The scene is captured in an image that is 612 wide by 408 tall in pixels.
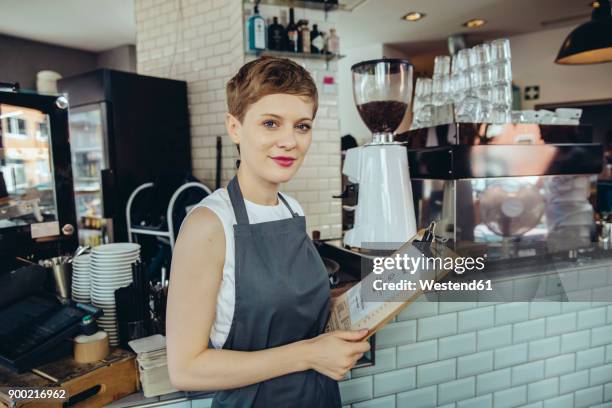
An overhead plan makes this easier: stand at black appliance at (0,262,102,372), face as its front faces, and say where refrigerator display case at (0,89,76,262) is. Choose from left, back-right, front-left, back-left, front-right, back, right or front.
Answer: back-left

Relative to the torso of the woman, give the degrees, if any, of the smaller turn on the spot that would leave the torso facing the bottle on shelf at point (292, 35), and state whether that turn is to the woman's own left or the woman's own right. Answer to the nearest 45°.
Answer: approximately 135° to the woman's own left

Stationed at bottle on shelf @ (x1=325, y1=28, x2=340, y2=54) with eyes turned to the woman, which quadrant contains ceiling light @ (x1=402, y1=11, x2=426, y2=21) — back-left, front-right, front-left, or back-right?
back-left

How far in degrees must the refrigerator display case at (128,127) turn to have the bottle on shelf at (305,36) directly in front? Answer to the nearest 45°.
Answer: approximately 90° to its left

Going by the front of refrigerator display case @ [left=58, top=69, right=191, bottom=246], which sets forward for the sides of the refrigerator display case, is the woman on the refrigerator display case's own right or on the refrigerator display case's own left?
on the refrigerator display case's own left
